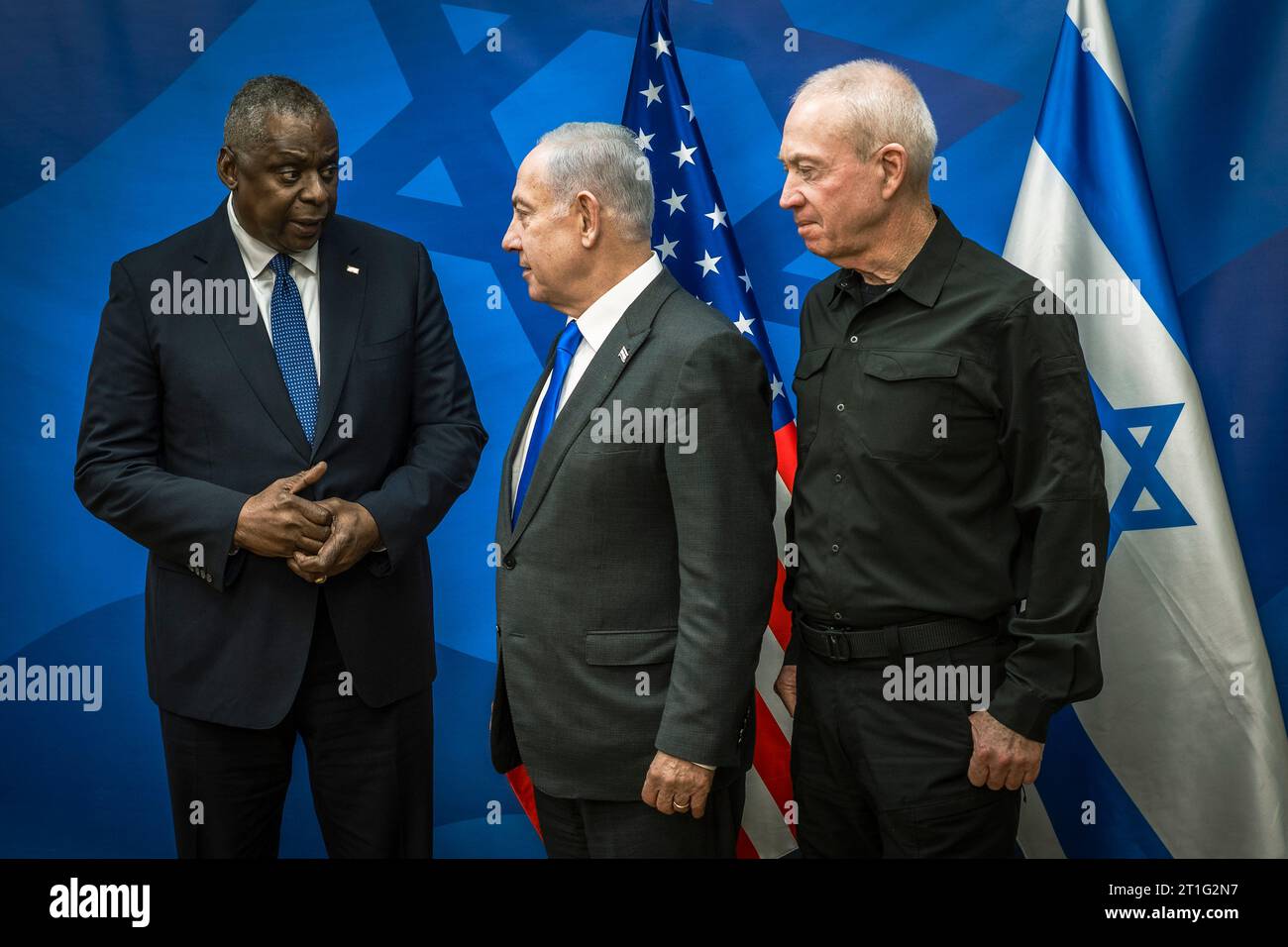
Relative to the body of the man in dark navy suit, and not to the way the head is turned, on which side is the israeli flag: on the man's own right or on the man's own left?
on the man's own left

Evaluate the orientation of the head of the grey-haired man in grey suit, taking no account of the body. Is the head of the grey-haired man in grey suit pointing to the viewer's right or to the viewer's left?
to the viewer's left

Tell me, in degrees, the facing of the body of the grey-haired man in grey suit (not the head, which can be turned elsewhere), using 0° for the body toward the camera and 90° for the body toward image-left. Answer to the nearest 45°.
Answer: approximately 45°

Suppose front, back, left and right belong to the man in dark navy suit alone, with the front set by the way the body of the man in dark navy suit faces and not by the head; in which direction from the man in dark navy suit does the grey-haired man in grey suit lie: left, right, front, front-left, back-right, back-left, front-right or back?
front-left

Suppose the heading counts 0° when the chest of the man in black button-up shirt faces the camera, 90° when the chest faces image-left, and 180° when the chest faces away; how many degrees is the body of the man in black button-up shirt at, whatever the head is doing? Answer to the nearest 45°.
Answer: approximately 45°

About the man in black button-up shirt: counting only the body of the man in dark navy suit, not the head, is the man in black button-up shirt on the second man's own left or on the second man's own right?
on the second man's own left

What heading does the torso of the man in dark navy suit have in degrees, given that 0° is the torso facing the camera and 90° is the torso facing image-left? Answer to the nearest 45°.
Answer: approximately 0°

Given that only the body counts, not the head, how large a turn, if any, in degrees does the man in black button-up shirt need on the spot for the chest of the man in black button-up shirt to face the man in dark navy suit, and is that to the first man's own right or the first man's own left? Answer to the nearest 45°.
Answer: approximately 45° to the first man's own right

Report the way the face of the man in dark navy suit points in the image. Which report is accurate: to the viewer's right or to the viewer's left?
to the viewer's right

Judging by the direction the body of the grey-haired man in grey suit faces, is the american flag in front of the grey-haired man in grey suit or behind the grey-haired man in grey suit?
behind

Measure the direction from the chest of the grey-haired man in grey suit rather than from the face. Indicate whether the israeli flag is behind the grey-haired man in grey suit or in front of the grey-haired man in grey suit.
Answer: behind
